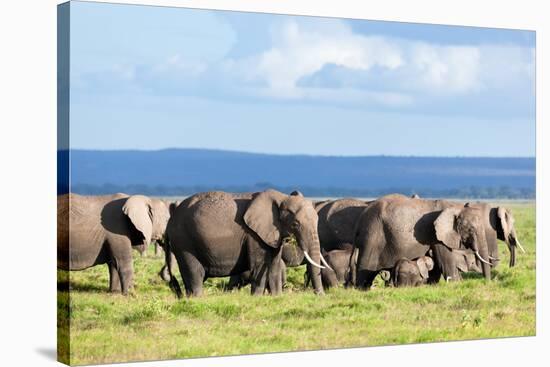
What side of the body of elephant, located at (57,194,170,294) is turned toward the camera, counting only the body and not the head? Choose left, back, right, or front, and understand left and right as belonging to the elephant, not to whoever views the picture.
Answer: right

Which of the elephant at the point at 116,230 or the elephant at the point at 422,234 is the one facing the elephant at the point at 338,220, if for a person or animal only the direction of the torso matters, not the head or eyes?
the elephant at the point at 116,230

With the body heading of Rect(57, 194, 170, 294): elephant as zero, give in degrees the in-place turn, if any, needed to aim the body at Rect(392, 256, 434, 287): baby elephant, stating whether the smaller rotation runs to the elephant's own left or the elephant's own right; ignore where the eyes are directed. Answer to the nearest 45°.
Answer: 0° — it already faces it

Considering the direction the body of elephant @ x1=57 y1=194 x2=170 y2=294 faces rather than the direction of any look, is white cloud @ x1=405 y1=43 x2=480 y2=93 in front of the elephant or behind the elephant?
in front

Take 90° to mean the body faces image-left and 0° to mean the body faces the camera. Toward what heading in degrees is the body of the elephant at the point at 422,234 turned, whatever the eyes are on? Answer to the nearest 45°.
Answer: approximately 270°

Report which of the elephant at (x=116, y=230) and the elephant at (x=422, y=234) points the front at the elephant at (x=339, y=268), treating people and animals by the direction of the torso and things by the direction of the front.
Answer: the elephant at (x=116, y=230)

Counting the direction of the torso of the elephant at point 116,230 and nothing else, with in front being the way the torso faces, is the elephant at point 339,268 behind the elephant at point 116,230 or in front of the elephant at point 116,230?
in front

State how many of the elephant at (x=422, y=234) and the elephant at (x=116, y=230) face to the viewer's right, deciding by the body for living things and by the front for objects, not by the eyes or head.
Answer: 2
